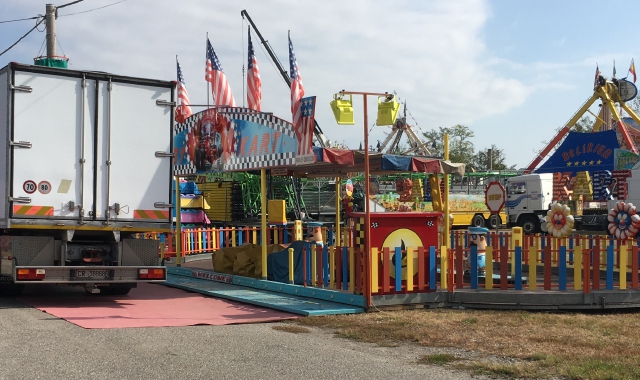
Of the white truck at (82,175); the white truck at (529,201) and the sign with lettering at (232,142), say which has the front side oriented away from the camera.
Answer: the white truck at (82,175)

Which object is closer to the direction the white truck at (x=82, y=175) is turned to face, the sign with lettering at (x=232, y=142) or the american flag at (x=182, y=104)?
the american flag

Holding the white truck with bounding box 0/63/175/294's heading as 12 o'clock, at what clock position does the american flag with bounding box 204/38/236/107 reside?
The american flag is roughly at 1 o'clock from the white truck.

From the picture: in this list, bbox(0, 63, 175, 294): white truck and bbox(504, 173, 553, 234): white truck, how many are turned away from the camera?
1

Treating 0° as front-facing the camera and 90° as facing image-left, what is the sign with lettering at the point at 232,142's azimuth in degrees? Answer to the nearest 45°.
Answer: approximately 45°

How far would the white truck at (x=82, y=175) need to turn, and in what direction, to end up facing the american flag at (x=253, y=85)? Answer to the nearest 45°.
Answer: approximately 45° to its right

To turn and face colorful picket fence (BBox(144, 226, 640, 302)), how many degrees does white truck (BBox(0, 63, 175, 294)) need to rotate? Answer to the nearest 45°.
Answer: approximately 90° to its right

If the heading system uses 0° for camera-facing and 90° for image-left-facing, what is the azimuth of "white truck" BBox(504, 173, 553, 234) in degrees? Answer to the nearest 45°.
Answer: approximately 90°

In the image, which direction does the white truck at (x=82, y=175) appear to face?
away from the camera

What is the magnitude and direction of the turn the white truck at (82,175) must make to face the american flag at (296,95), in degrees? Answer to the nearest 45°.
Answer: approximately 90° to its right

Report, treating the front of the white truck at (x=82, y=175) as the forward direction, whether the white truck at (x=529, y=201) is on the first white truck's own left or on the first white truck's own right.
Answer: on the first white truck's own right

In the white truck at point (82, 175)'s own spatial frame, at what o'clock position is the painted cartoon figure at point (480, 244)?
The painted cartoon figure is roughly at 3 o'clock from the white truck.
